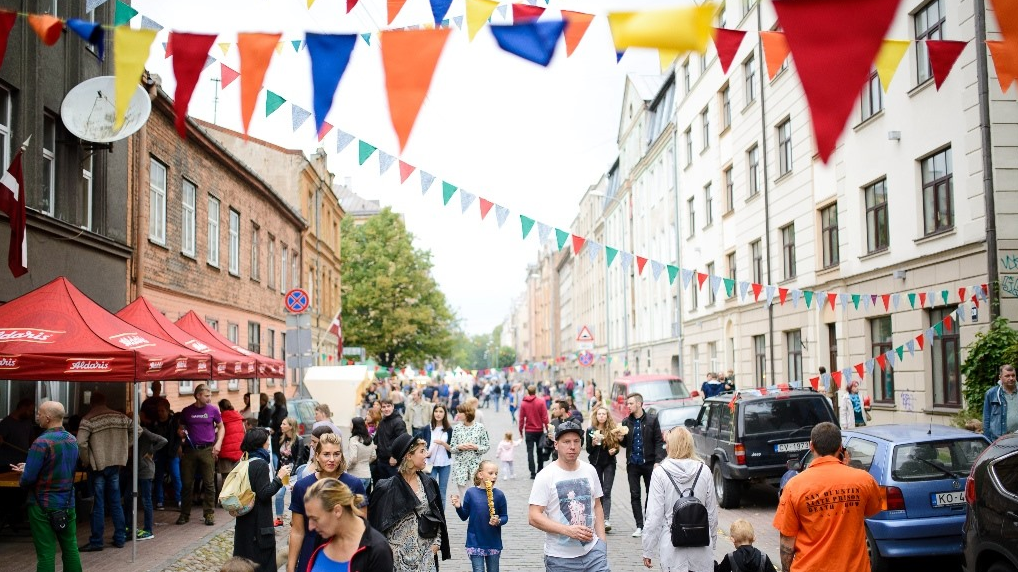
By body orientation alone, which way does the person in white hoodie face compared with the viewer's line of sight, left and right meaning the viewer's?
facing away from the viewer

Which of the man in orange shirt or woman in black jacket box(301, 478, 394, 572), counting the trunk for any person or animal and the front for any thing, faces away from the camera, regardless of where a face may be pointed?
the man in orange shirt

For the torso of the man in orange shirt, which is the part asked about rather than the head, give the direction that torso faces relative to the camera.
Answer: away from the camera

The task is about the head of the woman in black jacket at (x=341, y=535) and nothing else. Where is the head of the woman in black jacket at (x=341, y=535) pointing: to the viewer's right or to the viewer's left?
to the viewer's left

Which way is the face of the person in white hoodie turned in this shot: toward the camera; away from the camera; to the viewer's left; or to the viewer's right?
away from the camera

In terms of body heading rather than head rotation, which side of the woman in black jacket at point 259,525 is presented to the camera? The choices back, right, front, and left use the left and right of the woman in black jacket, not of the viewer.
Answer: right

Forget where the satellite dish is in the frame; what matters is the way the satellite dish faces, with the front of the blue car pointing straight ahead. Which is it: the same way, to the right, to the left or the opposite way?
the opposite way

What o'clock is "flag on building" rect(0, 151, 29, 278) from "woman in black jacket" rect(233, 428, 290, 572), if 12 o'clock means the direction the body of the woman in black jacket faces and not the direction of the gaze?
The flag on building is roughly at 8 o'clock from the woman in black jacket.

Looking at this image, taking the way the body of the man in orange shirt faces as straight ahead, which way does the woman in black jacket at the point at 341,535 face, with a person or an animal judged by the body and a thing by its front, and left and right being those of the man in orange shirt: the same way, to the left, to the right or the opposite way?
the opposite way
